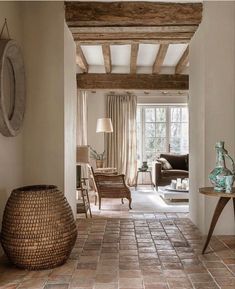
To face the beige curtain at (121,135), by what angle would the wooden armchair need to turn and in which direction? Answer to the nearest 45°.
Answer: approximately 90° to its left

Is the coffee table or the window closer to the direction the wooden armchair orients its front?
the coffee table

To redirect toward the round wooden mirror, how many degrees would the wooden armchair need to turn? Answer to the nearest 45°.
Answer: approximately 90° to its right

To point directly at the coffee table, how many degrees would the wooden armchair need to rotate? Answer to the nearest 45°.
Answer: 0° — it already faces it

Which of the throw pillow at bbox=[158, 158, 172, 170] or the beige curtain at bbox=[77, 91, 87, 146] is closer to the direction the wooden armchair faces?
the throw pillow

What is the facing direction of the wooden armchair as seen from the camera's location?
facing to the right of the viewer

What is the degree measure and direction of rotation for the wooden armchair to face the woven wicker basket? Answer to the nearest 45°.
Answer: approximately 90° to its right

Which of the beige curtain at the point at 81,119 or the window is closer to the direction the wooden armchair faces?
the window
